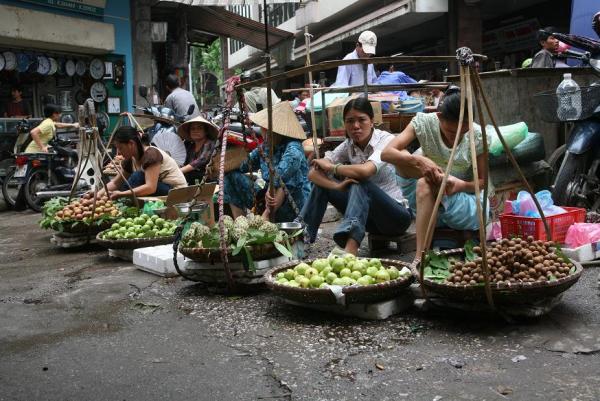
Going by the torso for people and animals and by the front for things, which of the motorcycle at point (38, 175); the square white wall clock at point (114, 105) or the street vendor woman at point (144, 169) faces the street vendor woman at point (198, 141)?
the square white wall clock

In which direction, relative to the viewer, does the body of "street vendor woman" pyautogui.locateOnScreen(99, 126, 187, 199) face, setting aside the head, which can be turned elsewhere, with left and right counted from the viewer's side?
facing to the left of the viewer

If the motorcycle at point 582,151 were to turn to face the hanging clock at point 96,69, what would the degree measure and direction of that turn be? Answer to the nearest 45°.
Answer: approximately 90° to its right

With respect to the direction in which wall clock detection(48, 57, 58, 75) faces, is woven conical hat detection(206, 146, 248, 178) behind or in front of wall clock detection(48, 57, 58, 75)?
in front

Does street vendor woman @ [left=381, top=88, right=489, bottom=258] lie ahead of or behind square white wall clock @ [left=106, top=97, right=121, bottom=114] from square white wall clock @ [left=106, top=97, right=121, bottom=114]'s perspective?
ahead

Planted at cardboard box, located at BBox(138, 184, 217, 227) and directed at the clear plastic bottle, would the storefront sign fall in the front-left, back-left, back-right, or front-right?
back-left

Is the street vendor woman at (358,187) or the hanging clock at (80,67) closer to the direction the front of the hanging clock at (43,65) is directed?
the street vendor woman

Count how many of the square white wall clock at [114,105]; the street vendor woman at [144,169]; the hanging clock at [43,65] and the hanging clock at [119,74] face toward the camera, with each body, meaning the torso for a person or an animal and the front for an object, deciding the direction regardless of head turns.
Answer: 3
